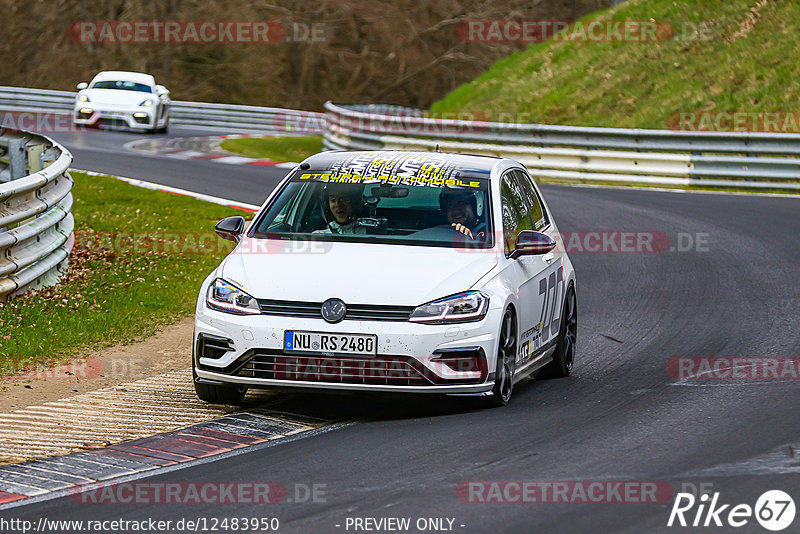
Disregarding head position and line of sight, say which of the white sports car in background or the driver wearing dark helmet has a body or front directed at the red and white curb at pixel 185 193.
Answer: the white sports car in background

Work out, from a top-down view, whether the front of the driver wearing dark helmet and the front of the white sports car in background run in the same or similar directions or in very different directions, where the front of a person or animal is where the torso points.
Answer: same or similar directions

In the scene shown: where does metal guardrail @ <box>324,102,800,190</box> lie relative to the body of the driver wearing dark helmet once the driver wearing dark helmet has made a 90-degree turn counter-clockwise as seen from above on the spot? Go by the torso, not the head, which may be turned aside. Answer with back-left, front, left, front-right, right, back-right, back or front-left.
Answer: left

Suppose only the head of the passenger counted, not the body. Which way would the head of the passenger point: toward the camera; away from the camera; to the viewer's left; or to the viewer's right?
toward the camera

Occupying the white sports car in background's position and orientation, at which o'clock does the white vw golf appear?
The white vw golf is roughly at 12 o'clock from the white sports car in background.

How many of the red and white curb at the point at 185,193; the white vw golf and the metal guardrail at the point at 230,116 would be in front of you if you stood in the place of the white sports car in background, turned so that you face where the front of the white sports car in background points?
2

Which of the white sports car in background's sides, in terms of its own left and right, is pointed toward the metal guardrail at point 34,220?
front

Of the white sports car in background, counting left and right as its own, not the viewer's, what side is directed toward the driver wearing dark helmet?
front

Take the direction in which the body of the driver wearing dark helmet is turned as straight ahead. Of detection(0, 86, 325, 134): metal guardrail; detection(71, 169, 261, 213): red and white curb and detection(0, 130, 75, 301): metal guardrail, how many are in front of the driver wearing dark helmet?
0

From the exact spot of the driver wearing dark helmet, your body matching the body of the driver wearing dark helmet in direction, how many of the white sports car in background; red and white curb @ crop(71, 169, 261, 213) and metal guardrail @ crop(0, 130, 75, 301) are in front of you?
0

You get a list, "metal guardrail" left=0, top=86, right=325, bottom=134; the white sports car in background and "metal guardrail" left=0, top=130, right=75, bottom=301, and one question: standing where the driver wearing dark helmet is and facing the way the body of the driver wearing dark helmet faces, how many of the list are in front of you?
0

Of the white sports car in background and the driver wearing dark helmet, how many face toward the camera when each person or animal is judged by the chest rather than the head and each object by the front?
2

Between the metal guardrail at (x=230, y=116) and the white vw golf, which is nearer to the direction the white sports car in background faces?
the white vw golf

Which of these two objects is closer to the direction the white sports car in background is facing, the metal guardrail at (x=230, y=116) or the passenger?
the passenger

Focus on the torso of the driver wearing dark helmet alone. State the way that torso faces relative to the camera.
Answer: toward the camera
